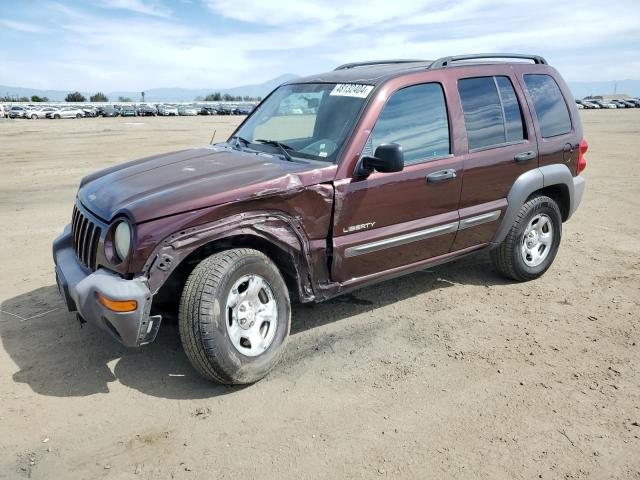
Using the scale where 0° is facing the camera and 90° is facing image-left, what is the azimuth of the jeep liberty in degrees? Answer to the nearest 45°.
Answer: approximately 45°
